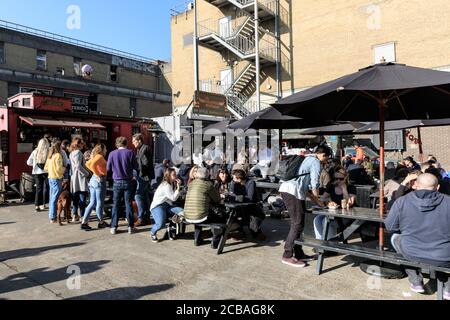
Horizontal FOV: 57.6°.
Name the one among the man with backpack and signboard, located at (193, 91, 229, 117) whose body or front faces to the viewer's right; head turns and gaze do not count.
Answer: the man with backpack

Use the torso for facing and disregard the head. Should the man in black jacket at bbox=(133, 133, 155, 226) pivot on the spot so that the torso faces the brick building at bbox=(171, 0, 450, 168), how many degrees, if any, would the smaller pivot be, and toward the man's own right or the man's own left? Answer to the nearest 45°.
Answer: approximately 135° to the man's own right

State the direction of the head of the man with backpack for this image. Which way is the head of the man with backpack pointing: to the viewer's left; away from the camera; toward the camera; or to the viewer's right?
to the viewer's right

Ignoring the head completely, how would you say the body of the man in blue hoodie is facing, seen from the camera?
away from the camera

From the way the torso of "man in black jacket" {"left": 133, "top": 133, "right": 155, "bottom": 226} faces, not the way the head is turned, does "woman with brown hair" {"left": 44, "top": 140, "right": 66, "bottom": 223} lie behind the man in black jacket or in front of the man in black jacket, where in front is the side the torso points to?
in front

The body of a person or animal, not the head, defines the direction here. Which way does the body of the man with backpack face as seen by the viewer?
to the viewer's right
